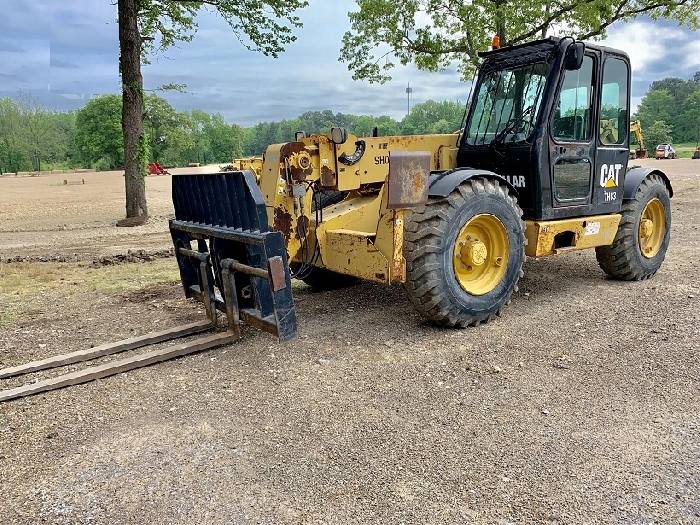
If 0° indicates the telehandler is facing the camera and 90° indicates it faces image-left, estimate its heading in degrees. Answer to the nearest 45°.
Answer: approximately 45°

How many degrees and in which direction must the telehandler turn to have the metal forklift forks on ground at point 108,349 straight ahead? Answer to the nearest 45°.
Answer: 0° — it already faces it
